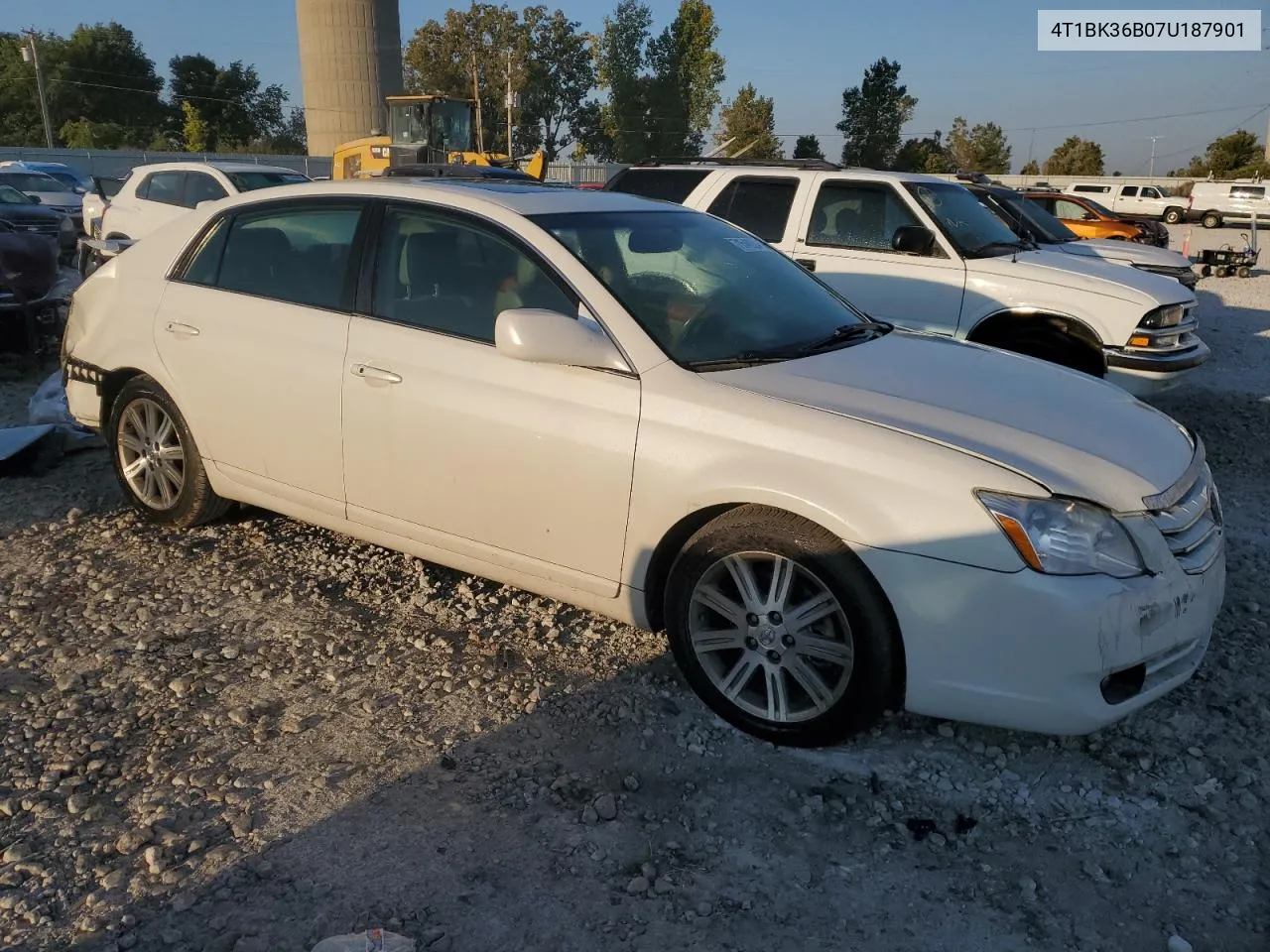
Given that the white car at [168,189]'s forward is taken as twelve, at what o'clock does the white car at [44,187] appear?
the white car at [44,187] is roughly at 7 o'clock from the white car at [168,189].

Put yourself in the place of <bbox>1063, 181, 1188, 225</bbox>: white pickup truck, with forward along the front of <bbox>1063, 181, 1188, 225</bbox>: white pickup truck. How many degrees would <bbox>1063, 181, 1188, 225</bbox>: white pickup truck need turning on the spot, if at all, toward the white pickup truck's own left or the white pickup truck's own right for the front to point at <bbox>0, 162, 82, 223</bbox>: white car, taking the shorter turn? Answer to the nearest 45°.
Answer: approximately 135° to the white pickup truck's own right

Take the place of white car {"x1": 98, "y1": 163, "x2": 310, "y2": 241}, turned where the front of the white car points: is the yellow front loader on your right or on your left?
on your left

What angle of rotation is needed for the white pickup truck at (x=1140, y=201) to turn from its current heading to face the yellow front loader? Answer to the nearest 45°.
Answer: approximately 135° to its right

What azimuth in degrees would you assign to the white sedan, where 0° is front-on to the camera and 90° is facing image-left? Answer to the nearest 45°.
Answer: approximately 315°

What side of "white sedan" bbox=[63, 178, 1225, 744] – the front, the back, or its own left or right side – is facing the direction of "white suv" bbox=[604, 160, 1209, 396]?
left

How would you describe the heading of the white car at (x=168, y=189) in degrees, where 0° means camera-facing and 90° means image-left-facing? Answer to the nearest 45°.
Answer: approximately 315°

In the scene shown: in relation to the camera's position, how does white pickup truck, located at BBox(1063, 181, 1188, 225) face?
facing to the right of the viewer
